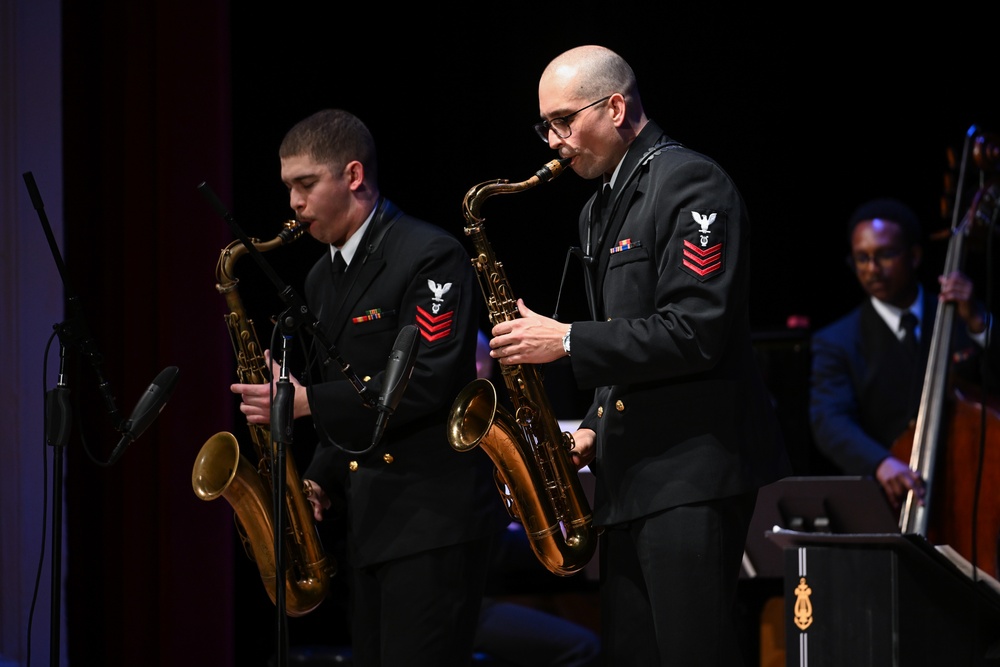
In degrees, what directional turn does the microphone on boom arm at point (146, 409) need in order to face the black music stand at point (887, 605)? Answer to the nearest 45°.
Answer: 0° — it already faces it

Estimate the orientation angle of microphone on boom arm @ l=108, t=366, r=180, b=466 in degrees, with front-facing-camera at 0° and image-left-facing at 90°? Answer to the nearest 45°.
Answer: approximately 270°

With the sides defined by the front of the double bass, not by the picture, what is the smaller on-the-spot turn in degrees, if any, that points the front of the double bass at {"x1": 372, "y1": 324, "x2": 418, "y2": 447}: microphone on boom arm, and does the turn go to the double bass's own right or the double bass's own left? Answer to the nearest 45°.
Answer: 0° — it already faces it

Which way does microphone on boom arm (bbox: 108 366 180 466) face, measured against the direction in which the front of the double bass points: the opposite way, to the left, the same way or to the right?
the opposite way
